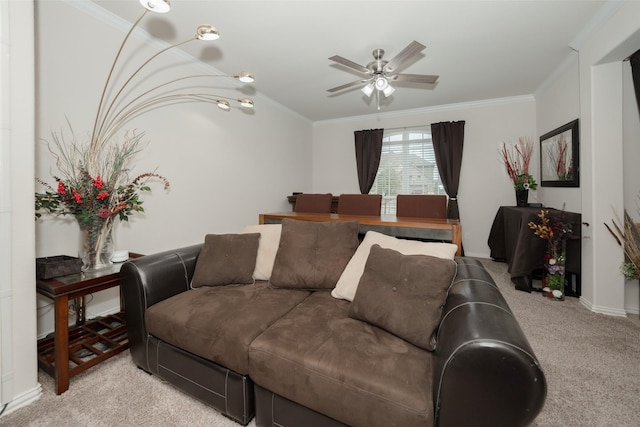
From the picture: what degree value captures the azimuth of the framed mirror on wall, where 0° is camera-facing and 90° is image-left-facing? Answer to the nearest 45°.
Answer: approximately 45°

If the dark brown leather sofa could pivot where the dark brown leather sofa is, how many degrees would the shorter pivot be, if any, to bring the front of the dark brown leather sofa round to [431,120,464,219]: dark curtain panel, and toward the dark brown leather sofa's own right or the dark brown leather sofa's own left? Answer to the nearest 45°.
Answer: approximately 180°

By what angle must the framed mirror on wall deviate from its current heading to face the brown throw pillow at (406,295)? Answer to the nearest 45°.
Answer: approximately 45° to its left

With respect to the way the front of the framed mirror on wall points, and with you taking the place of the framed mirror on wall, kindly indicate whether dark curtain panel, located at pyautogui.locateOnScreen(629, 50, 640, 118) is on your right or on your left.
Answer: on your left

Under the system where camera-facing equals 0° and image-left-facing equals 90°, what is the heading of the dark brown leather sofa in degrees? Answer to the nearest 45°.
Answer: approximately 45°

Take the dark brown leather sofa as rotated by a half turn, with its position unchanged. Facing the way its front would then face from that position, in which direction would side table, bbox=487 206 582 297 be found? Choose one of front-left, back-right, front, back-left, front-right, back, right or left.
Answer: front
